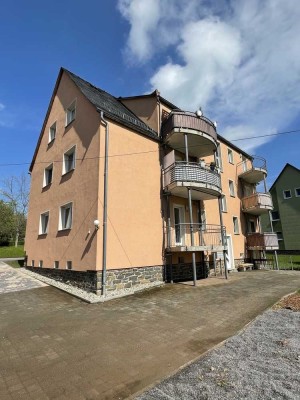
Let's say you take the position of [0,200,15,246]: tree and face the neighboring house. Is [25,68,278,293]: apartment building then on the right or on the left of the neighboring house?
right

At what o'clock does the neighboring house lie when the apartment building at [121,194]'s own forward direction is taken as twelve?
The neighboring house is roughly at 9 o'clock from the apartment building.

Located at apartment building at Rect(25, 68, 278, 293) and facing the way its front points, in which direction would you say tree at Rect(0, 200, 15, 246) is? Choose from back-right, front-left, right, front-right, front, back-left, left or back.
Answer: back

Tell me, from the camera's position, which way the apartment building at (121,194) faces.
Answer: facing the viewer and to the right of the viewer

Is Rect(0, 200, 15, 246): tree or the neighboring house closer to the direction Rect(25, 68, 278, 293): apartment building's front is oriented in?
the neighboring house

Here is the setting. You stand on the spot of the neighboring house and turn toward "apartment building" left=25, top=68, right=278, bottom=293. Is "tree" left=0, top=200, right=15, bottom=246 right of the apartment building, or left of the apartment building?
right
